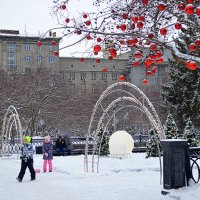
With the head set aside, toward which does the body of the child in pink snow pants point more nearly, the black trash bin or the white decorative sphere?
the black trash bin

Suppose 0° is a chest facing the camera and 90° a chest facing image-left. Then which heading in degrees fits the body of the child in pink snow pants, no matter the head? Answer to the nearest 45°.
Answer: approximately 0°

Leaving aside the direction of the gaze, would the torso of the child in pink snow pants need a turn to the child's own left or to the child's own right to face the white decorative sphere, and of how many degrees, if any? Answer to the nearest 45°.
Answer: approximately 135° to the child's own left

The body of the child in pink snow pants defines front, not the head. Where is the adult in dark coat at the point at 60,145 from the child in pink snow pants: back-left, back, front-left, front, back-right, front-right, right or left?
back
